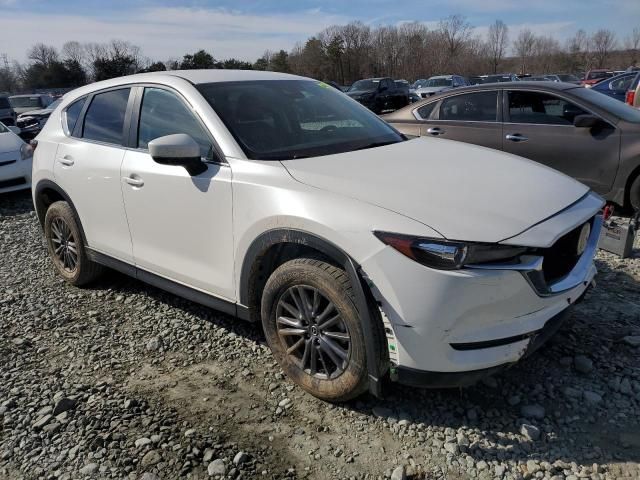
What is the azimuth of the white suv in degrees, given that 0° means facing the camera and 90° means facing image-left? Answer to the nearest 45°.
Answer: approximately 315°

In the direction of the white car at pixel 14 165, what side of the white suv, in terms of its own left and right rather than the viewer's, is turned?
back

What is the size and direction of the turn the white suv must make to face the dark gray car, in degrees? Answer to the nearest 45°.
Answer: approximately 90° to its left

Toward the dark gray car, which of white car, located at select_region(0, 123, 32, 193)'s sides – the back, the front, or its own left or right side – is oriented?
front

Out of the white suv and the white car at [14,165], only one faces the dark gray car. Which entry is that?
the white car

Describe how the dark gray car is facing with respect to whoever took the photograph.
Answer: facing the viewer and to the right of the viewer

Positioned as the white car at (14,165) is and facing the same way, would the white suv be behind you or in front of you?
in front

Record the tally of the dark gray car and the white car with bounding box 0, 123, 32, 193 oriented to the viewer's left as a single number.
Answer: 0

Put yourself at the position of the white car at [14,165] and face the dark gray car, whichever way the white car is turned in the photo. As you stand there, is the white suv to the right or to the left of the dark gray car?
right
